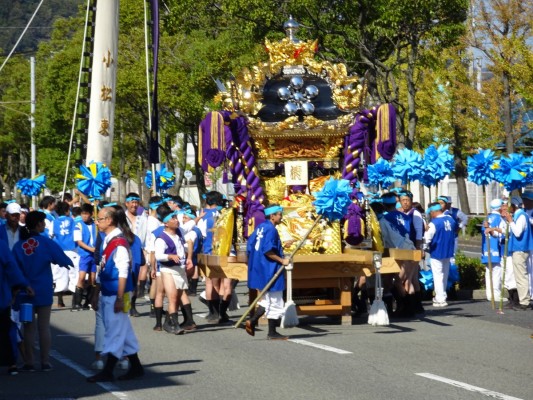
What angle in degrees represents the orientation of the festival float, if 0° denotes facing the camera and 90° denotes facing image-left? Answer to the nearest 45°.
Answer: approximately 0°

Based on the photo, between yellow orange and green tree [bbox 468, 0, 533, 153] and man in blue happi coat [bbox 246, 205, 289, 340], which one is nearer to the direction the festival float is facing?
the man in blue happi coat

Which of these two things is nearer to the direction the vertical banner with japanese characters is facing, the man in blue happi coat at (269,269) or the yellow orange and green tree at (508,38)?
the man in blue happi coat

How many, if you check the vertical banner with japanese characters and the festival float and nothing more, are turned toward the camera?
2

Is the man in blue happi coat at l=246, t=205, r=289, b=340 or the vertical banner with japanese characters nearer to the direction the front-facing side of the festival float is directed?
the man in blue happi coat

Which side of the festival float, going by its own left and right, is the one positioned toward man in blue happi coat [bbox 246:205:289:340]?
front

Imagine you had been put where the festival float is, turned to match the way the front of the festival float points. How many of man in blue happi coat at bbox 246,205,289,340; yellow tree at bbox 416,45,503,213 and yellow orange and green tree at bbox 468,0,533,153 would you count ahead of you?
1

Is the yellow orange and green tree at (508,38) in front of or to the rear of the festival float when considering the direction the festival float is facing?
to the rear

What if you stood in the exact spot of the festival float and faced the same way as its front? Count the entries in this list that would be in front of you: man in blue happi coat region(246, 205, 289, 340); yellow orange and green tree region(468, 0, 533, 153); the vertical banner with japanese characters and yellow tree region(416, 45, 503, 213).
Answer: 1

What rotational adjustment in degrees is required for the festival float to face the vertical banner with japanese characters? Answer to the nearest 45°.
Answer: approximately 135° to its right
